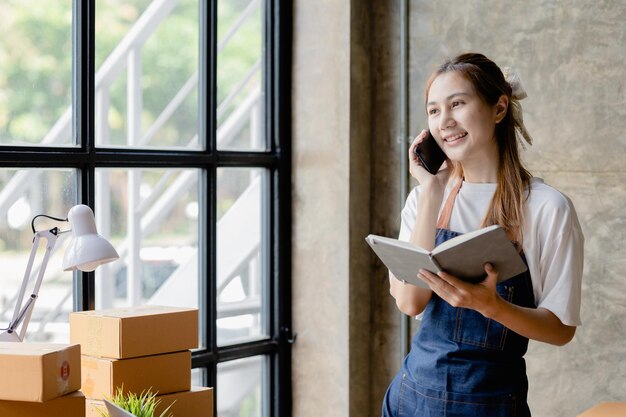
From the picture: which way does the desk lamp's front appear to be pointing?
to the viewer's right

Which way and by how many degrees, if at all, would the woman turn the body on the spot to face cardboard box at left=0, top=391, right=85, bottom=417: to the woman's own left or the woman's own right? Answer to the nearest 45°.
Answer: approximately 45° to the woman's own right

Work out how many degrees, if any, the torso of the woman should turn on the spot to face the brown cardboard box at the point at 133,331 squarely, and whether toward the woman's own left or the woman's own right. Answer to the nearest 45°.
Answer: approximately 45° to the woman's own right

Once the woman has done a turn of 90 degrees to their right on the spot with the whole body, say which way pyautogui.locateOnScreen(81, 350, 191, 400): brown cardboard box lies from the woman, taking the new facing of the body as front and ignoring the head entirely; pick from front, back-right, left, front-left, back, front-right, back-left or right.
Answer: front-left

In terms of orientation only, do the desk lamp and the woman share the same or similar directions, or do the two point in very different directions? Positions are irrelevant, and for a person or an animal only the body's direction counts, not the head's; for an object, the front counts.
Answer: very different directions

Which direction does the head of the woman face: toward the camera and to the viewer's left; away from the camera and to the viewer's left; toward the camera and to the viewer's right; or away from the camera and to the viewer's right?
toward the camera and to the viewer's left

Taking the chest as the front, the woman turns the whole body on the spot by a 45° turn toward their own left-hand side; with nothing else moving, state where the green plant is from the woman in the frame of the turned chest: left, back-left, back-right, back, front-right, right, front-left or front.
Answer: right

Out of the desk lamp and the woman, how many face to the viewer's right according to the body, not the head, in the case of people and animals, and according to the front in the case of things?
1
